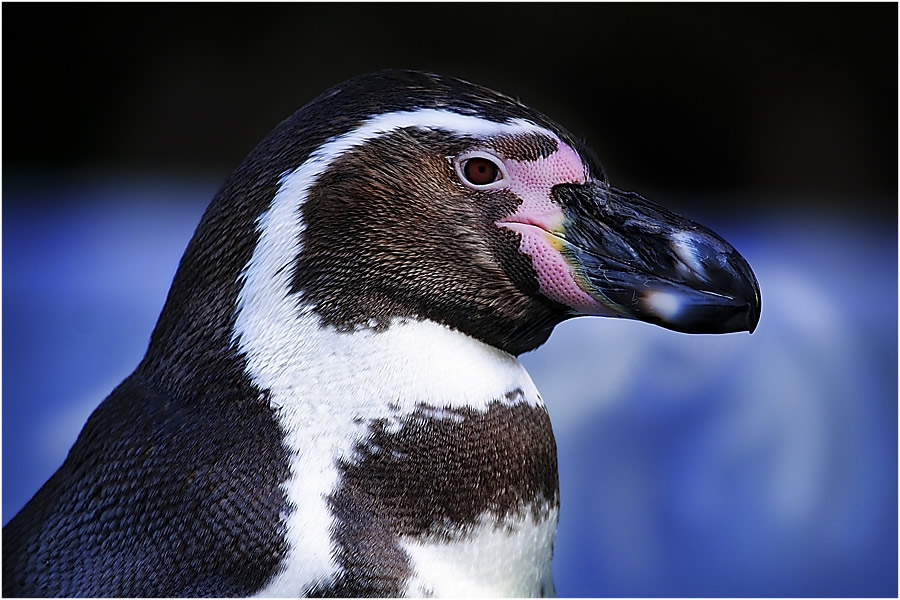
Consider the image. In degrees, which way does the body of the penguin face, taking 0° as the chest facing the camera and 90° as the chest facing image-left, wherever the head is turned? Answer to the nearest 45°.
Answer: approximately 270°
